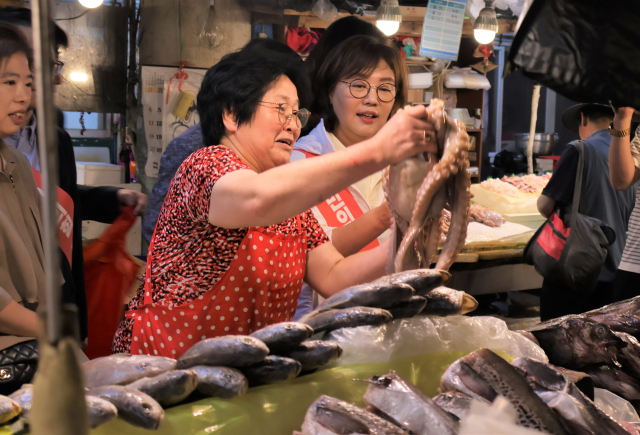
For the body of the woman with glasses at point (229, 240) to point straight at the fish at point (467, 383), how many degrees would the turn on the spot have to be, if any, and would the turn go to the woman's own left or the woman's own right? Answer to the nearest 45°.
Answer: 0° — they already face it

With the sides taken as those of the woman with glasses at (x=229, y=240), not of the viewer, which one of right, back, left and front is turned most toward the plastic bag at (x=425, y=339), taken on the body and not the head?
front

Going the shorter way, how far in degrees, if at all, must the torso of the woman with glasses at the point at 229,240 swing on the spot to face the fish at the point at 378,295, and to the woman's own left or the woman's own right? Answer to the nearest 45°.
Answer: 0° — they already face it

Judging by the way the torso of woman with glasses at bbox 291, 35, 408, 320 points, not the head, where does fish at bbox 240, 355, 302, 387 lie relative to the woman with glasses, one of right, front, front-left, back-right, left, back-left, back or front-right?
front-right

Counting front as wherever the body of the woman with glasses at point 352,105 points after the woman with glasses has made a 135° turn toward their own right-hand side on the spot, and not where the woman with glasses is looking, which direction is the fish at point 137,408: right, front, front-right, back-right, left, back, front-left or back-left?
left

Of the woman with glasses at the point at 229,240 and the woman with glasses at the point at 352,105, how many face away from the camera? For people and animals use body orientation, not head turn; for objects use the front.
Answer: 0

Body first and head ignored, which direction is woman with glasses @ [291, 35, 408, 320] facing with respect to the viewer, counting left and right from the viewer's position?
facing the viewer and to the right of the viewer

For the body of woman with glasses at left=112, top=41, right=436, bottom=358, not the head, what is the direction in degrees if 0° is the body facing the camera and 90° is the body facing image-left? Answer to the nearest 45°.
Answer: approximately 315°

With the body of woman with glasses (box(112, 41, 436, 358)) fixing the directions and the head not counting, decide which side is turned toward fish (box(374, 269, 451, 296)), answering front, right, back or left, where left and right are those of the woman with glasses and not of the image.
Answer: front

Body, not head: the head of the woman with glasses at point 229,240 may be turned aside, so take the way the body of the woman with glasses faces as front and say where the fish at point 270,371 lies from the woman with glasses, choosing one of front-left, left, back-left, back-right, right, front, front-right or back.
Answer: front-right

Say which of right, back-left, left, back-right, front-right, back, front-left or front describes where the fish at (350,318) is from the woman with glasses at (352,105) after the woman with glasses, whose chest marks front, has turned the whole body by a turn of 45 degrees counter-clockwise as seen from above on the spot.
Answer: right

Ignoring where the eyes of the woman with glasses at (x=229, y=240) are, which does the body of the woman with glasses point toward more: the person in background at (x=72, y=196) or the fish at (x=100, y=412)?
the fish
